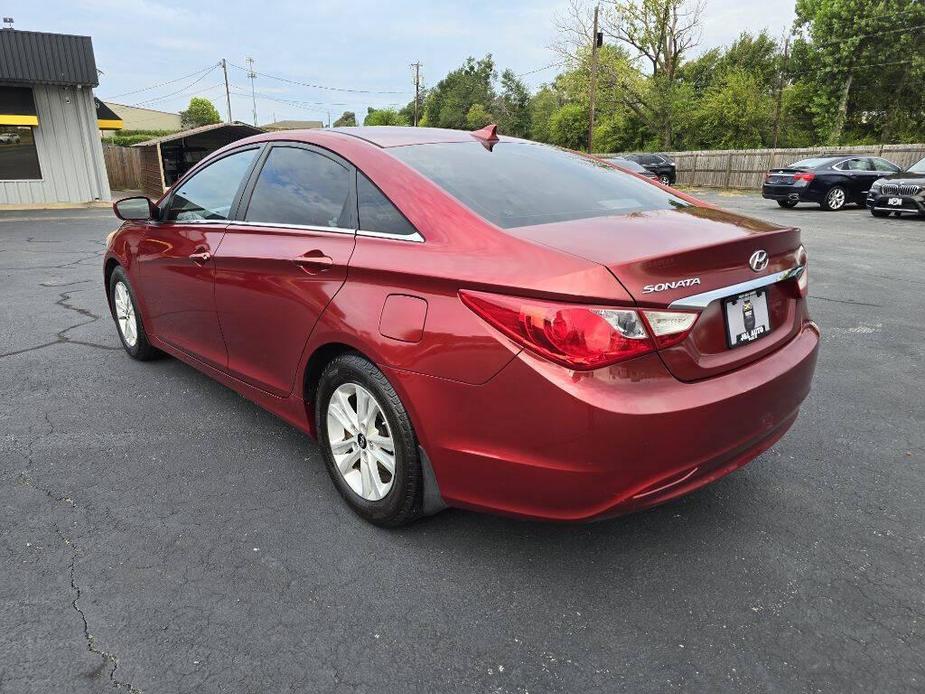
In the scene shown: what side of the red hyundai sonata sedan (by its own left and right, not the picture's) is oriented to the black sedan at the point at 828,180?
right

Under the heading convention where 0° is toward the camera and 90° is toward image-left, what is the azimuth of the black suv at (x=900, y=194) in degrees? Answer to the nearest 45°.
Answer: approximately 45°

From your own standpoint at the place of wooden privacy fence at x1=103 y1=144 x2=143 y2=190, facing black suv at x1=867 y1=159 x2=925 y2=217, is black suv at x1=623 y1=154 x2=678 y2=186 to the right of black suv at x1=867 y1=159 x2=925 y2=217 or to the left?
left

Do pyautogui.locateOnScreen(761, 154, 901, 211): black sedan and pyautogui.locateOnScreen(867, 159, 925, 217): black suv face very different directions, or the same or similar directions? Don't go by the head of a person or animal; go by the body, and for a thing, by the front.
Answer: very different directions

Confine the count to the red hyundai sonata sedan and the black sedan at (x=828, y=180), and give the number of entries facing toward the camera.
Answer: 0

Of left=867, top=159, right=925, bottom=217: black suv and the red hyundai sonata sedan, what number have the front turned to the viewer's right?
0

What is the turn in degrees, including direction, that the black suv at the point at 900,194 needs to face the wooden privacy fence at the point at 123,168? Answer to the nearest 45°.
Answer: approximately 45° to its right

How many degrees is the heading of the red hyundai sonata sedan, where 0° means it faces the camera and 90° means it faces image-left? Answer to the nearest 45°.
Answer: approximately 135°

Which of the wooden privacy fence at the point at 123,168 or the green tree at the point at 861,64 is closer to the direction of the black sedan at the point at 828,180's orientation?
the green tree

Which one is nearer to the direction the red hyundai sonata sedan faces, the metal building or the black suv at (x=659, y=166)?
the metal building

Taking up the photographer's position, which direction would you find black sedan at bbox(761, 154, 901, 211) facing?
facing away from the viewer and to the right of the viewer

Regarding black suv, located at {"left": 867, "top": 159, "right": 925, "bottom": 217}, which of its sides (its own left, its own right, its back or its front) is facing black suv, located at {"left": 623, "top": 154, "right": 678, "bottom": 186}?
right
